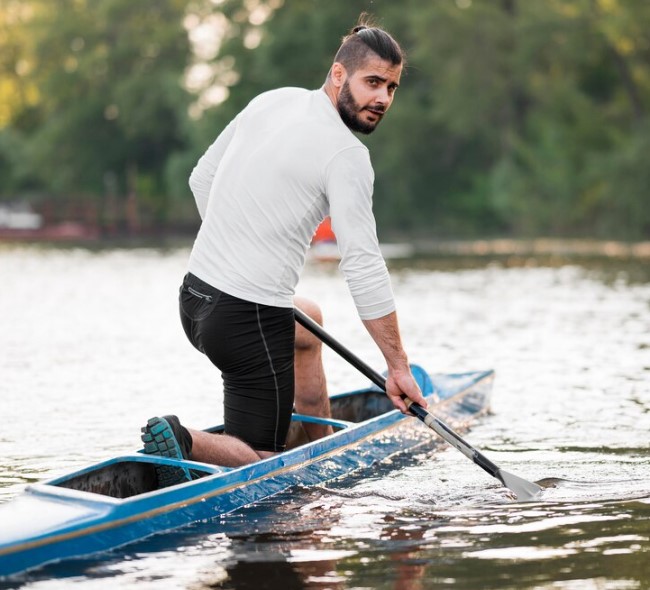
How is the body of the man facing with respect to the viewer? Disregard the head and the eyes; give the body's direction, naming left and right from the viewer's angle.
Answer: facing away from the viewer and to the right of the viewer
